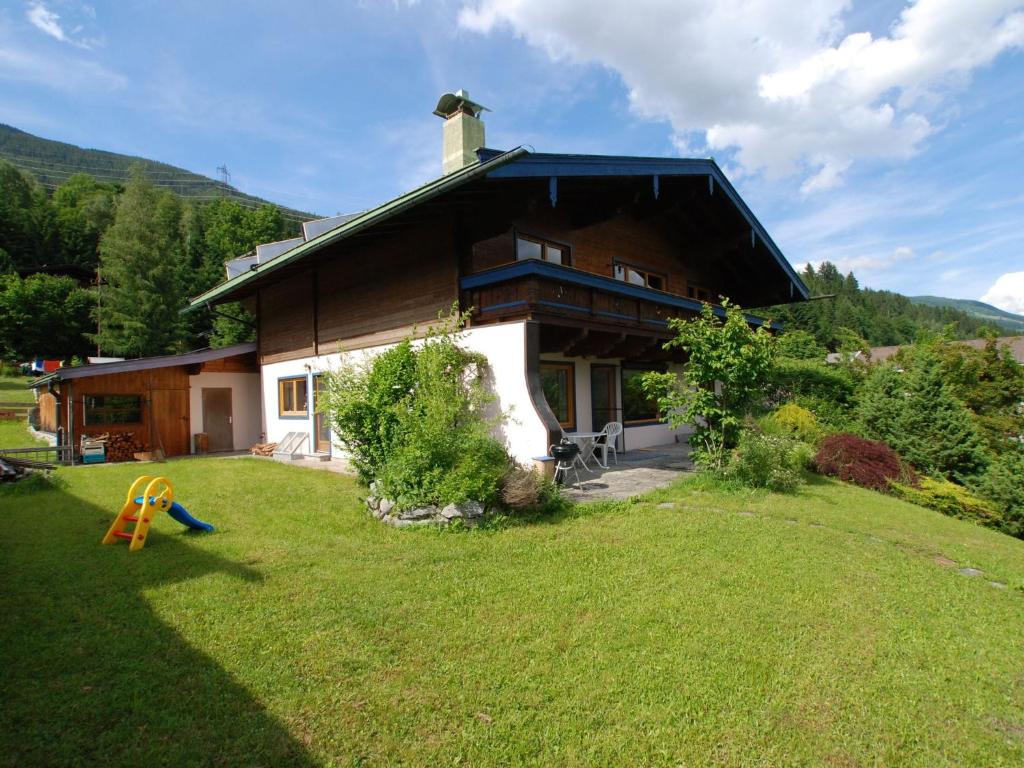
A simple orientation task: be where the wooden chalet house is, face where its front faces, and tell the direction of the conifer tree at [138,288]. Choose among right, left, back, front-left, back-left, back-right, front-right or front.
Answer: back

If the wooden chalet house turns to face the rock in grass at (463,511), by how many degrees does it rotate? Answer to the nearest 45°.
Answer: approximately 45° to its right

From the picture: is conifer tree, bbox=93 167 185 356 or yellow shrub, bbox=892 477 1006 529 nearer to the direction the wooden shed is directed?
the yellow shrub

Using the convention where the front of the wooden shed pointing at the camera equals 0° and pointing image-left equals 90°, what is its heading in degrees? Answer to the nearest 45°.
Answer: approximately 0°

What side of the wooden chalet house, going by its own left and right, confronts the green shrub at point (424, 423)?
right
